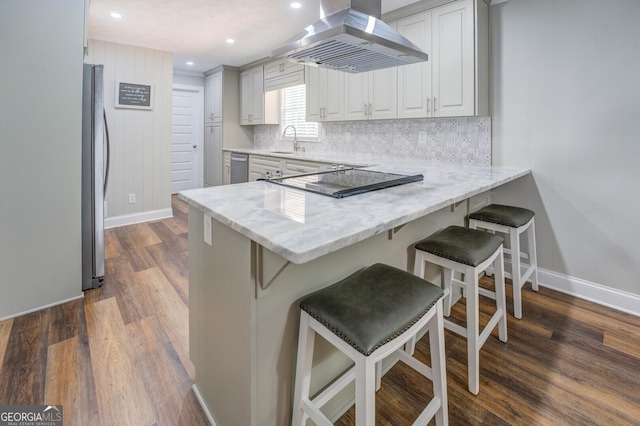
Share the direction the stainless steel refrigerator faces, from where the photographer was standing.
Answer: facing to the right of the viewer

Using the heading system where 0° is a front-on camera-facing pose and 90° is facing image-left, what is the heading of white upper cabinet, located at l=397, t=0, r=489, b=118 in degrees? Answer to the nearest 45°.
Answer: approximately 45°

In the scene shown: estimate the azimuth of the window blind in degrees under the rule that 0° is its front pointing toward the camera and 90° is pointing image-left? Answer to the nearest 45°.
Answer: approximately 45°

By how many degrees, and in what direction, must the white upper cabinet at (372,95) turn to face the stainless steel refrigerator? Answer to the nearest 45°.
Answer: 0° — it already faces it

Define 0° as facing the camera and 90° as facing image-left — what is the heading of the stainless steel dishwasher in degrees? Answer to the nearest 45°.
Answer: approximately 45°

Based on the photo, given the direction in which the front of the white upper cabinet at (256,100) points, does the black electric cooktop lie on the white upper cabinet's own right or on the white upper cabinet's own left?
on the white upper cabinet's own left
